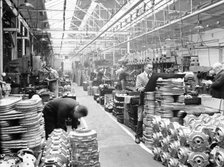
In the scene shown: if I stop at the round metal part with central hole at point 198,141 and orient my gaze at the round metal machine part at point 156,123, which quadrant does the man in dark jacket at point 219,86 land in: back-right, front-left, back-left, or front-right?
front-right

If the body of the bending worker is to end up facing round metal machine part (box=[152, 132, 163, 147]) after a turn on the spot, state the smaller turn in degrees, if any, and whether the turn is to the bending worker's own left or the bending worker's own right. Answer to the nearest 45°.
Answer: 0° — they already face it

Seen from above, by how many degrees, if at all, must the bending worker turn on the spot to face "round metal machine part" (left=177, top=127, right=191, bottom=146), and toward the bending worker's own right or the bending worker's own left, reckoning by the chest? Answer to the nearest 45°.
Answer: approximately 45° to the bending worker's own right

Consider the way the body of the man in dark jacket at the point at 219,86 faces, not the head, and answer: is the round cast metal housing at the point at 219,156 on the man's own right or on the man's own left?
on the man's own left

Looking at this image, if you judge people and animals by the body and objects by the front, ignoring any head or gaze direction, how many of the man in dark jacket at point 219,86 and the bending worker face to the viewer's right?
1

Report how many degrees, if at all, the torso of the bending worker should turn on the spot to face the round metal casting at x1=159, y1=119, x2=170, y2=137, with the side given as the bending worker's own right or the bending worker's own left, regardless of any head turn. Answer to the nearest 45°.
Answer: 0° — they already face it

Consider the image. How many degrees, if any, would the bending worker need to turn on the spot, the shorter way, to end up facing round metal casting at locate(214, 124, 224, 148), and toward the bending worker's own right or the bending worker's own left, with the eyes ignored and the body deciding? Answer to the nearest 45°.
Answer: approximately 45° to the bending worker's own right

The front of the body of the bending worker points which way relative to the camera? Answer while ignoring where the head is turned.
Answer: to the viewer's right

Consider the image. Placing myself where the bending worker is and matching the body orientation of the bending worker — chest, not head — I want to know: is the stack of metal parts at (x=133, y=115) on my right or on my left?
on my left

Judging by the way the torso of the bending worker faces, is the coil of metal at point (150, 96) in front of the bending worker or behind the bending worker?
in front

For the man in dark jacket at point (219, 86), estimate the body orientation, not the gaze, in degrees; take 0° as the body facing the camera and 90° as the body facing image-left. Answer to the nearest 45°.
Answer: approximately 90°

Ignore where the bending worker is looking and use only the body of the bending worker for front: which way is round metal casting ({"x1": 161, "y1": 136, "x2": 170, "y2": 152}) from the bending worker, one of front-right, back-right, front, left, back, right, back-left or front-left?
front

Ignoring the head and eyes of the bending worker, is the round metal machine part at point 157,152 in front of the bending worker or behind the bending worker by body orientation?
in front

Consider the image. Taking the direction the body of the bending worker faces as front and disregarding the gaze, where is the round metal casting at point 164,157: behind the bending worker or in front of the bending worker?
in front

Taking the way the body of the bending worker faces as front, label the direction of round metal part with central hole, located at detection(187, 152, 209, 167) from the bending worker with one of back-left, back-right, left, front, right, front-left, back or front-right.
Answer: front-right

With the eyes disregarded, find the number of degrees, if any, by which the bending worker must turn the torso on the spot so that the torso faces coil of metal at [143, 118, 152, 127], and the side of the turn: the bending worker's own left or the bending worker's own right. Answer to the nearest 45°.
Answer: approximately 45° to the bending worker's own left
